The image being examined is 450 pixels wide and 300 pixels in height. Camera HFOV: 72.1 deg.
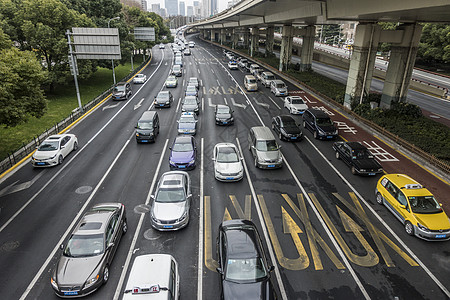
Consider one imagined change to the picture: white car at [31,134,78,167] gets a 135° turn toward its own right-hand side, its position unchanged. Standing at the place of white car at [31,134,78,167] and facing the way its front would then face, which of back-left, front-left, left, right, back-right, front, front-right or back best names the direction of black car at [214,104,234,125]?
right

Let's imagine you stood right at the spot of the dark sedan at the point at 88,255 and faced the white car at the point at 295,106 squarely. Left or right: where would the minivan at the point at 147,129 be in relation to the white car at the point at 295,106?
left
